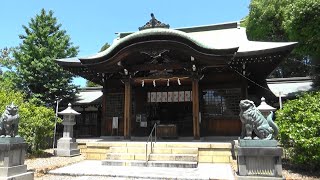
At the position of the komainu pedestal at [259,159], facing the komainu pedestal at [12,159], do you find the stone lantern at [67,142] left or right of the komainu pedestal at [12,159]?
right

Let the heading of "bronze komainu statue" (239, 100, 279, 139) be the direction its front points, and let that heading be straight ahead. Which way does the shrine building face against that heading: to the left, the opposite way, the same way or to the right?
to the left

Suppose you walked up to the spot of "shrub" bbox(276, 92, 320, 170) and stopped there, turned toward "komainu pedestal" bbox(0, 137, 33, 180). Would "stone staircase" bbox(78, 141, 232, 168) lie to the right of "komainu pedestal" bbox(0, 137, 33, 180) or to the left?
right

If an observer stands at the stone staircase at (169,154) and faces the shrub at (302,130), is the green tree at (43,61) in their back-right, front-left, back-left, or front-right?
back-left

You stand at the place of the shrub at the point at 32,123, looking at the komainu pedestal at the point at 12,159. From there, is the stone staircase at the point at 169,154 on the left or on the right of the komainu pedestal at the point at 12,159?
left

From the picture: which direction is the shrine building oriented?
toward the camera

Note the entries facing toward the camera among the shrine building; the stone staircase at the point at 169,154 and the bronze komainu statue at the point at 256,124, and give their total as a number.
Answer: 2

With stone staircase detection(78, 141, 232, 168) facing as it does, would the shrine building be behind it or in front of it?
behind

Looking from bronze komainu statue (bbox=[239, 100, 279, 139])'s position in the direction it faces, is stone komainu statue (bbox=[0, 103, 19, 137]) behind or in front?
in front

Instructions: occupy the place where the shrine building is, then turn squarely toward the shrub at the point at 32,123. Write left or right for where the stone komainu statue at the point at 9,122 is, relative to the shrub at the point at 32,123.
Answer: left

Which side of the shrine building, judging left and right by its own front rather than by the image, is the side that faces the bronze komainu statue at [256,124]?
front

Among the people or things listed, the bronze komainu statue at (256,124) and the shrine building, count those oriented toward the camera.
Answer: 1

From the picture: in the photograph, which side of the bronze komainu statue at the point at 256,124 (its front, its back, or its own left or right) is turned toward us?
left

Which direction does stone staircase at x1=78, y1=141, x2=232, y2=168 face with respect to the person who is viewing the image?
facing the viewer

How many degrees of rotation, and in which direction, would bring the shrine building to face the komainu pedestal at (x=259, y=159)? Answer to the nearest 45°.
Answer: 0° — it already faces it

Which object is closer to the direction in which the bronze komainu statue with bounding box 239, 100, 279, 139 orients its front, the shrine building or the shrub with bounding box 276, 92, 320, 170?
the shrine building

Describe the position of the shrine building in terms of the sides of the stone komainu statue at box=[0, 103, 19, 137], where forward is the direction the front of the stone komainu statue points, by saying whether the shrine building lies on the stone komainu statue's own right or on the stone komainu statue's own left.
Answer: on the stone komainu statue's own left

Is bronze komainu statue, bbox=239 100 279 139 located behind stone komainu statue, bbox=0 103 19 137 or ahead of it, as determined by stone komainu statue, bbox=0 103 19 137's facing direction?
ahead

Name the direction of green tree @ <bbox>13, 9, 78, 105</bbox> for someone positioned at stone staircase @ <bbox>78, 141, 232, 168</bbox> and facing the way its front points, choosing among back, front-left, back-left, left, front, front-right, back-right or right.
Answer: back-right
